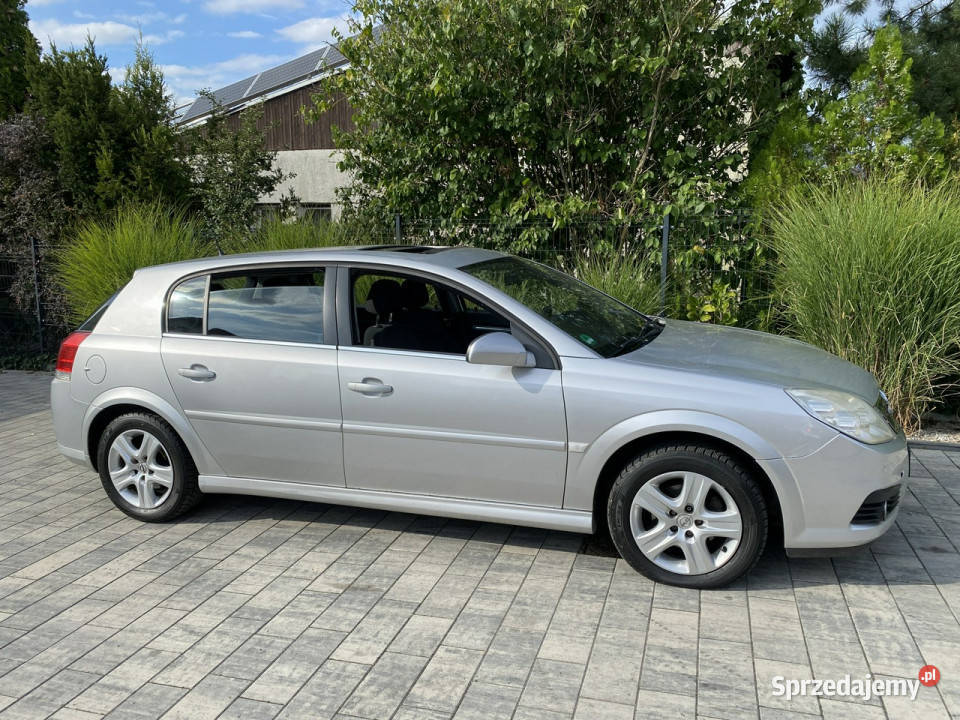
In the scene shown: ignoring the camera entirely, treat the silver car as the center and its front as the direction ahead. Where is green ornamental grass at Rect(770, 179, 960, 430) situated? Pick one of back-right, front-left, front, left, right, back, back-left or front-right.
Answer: front-left

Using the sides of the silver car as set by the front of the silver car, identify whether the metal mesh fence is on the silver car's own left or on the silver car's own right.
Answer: on the silver car's own left

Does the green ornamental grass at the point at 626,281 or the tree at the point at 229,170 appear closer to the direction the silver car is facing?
the green ornamental grass

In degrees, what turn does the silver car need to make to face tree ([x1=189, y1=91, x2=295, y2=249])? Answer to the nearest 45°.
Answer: approximately 135° to its left

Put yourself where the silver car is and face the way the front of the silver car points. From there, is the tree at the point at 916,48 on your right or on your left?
on your left

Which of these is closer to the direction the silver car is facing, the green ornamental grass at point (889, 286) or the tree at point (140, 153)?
the green ornamental grass

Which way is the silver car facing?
to the viewer's right

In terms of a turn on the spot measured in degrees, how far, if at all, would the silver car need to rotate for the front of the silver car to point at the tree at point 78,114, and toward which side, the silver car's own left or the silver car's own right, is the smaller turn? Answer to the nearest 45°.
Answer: approximately 135° to the silver car's own left

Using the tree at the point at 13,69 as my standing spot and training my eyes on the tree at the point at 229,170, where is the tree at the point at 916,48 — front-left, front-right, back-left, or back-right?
front-left

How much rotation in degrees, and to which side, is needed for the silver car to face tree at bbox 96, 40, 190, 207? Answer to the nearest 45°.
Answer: approximately 135° to its left

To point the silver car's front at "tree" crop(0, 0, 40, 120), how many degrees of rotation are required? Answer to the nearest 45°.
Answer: approximately 135° to its left

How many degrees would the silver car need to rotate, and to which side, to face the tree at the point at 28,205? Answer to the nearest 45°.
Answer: approximately 135° to its left
